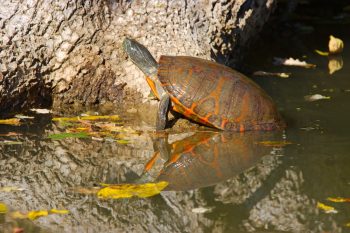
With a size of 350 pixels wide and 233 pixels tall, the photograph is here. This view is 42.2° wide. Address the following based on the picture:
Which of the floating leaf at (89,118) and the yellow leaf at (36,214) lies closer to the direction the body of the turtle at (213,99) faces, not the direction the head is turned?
the floating leaf

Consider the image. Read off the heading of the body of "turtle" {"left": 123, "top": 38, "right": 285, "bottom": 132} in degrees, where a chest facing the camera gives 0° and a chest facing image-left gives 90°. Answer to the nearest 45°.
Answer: approximately 90°

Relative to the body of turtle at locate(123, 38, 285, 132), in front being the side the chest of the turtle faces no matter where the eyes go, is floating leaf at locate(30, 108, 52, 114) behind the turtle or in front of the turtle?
in front

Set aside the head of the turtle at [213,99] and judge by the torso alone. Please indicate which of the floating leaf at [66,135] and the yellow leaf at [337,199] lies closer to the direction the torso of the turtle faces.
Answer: the floating leaf

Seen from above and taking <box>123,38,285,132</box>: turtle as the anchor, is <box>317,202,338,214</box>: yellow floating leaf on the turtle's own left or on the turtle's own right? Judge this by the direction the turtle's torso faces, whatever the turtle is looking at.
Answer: on the turtle's own left

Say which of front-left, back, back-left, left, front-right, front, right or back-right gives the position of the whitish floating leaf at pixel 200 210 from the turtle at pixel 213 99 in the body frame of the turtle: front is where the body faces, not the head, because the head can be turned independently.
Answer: left

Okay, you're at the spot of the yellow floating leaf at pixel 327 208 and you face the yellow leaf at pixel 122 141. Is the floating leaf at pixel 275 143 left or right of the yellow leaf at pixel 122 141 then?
right

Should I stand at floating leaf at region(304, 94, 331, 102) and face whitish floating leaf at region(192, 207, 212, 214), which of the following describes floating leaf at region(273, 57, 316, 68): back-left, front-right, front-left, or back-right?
back-right

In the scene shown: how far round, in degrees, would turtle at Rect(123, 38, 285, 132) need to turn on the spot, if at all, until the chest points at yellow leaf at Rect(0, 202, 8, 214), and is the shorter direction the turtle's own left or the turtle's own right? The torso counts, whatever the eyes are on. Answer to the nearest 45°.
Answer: approximately 45° to the turtle's own left

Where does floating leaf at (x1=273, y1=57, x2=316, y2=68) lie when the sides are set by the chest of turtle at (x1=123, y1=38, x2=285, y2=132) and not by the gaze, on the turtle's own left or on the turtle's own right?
on the turtle's own right

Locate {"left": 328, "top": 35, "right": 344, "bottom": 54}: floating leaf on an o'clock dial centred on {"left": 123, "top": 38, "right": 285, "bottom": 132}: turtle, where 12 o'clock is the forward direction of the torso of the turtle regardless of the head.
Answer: The floating leaf is roughly at 4 o'clock from the turtle.
